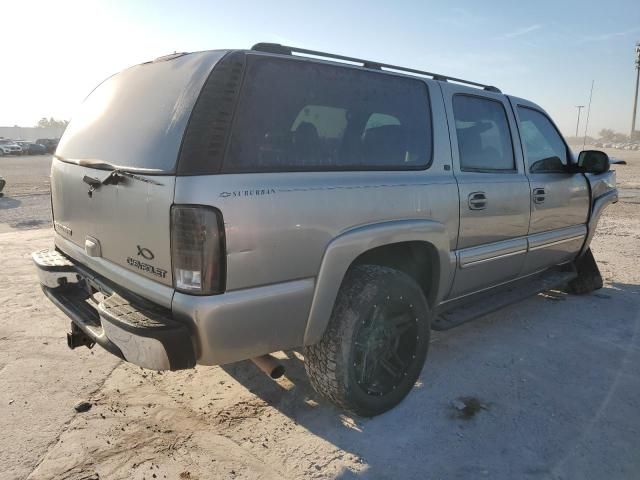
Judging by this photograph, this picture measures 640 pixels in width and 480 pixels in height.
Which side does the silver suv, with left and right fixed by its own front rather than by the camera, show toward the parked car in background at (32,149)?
left

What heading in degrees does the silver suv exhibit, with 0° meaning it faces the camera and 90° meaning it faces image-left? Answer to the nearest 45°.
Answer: approximately 225°

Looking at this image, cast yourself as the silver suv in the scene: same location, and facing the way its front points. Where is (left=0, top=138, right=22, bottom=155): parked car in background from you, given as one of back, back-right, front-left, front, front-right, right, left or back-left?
left
